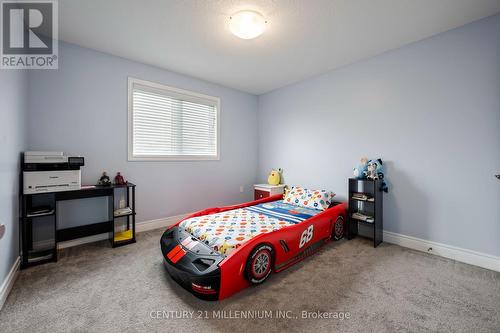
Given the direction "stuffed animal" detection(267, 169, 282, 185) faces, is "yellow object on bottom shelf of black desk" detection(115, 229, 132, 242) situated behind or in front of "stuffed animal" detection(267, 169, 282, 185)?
in front

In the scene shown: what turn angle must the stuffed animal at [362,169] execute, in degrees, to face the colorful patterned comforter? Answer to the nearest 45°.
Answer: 0° — it already faces it

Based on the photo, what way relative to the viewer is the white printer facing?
toward the camera

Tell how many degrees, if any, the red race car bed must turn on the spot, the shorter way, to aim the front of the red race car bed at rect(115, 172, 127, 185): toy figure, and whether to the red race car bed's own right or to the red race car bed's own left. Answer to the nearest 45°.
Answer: approximately 90° to the red race car bed's own right

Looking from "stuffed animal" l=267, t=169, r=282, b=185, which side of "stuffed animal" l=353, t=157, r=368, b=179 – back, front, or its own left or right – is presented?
right

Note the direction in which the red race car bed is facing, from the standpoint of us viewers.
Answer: facing the viewer and to the left of the viewer

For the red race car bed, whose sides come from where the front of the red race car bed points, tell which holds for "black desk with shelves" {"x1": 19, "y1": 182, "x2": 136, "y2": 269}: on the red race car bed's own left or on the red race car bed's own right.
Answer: on the red race car bed's own right

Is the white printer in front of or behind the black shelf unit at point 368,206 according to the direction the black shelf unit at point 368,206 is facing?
in front
